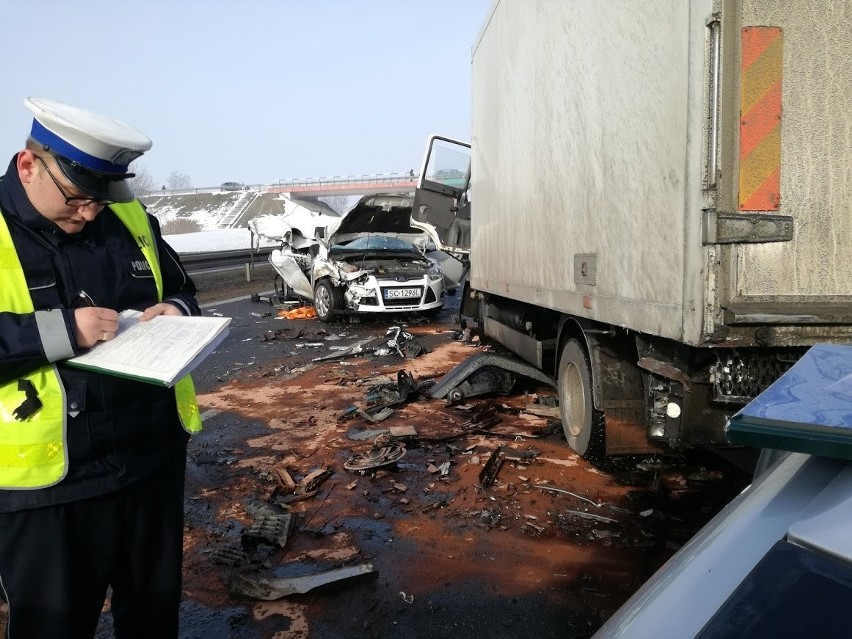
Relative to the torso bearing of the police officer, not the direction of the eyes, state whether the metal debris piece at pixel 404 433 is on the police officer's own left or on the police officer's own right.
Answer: on the police officer's own left

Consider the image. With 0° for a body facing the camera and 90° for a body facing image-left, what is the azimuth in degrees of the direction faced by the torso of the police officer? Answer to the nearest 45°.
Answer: approximately 315°

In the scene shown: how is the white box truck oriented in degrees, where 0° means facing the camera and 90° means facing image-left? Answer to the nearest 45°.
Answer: approximately 135°

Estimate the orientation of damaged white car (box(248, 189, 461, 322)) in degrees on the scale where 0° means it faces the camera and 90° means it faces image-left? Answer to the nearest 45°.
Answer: approximately 315°

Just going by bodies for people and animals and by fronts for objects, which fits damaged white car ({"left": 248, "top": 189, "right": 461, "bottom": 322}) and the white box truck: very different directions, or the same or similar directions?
very different directions
